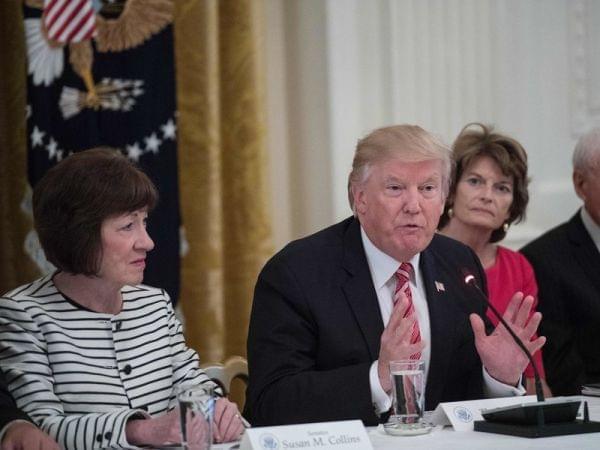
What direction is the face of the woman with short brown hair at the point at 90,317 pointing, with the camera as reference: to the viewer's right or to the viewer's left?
to the viewer's right

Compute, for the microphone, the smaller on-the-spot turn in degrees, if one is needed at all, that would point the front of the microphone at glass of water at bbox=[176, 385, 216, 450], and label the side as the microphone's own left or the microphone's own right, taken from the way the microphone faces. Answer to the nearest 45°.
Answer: approximately 90° to the microphone's own left

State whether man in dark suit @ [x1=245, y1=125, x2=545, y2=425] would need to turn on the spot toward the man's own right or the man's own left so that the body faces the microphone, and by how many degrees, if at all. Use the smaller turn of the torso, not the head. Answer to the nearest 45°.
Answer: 0° — they already face it

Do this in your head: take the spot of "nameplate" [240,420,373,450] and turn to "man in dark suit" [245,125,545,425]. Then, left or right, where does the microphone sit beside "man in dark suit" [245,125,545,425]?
right

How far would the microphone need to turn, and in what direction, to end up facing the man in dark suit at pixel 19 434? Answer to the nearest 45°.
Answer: approximately 45° to its left

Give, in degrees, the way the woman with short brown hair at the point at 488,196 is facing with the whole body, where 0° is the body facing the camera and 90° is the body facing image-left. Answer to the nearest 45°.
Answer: approximately 0°

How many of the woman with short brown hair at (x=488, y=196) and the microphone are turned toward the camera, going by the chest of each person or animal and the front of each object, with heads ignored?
1

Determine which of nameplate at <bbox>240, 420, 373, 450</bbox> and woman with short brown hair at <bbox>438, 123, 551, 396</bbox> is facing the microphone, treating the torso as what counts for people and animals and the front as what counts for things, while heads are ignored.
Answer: the woman with short brown hair

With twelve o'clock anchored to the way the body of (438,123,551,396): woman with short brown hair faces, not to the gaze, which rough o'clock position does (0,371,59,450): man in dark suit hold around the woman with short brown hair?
The man in dark suit is roughly at 1 o'clock from the woman with short brown hair.

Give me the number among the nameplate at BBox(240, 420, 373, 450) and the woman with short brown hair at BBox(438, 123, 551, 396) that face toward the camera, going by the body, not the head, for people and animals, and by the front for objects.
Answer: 2

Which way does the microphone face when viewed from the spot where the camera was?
facing away from the viewer and to the left of the viewer

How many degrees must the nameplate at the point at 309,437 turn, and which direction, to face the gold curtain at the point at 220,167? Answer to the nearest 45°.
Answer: approximately 180°
